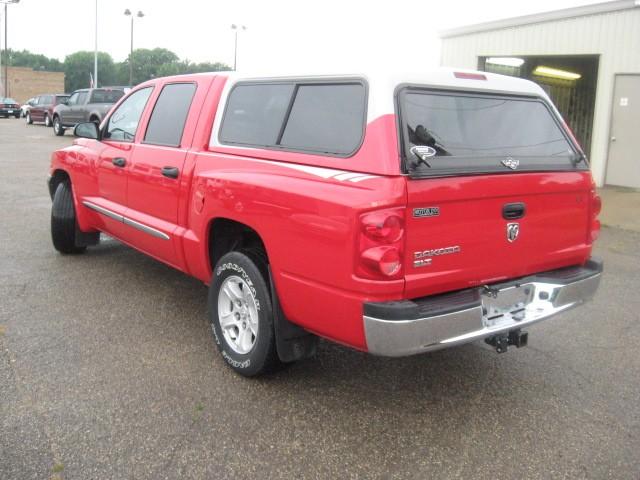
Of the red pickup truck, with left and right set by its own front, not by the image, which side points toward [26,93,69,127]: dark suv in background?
front

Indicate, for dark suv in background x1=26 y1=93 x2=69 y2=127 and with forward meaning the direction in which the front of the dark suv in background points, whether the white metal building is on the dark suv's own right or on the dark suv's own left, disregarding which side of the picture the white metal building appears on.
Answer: on the dark suv's own left

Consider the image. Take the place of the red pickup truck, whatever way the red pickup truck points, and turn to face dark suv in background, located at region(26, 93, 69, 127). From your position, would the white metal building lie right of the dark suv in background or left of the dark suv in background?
right

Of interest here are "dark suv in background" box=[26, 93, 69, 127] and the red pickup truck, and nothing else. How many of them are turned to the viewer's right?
0

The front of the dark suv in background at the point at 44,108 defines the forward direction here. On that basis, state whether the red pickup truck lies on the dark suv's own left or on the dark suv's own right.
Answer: on the dark suv's own left

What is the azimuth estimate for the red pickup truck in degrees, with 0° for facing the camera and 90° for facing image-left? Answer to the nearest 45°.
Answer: approximately 135°

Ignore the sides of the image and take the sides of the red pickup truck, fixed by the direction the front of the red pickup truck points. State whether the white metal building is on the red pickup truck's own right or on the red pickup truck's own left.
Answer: on the red pickup truck's own right
